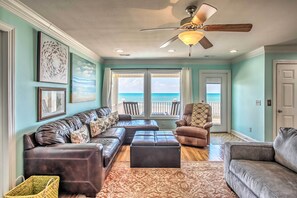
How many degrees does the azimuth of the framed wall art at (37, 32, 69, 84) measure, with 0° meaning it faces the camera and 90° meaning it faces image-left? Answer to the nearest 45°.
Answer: approximately 315°

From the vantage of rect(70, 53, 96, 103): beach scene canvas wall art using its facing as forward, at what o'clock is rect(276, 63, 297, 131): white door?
The white door is roughly at 11 o'clock from the beach scene canvas wall art.

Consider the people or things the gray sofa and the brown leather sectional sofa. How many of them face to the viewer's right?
1

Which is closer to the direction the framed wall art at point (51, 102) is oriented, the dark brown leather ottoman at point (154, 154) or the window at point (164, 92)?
the dark brown leather ottoman

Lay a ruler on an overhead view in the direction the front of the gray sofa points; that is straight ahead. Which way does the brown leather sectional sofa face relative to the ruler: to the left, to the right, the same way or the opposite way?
the opposite way

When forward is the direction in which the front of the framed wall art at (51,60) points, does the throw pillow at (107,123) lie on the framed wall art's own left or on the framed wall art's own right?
on the framed wall art's own left

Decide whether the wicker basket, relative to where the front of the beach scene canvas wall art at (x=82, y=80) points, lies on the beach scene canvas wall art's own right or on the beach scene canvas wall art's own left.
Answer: on the beach scene canvas wall art's own right

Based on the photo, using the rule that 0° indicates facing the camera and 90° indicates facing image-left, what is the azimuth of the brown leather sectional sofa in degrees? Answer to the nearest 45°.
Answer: approximately 270°

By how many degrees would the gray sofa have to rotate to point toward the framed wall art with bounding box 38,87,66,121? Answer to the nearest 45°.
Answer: approximately 45° to its right

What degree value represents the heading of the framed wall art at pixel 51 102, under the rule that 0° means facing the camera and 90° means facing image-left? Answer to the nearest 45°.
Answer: approximately 315°
